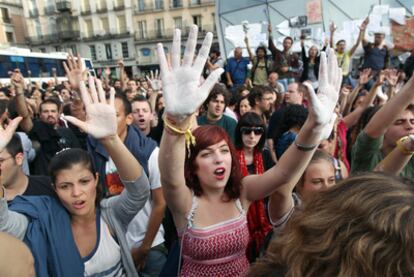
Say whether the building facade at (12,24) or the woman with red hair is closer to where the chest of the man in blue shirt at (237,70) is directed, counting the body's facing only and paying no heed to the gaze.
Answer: the woman with red hair

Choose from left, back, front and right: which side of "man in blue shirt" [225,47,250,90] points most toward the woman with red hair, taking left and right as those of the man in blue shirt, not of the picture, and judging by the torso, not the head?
front

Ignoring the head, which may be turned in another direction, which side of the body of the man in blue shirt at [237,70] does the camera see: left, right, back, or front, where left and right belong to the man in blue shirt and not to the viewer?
front

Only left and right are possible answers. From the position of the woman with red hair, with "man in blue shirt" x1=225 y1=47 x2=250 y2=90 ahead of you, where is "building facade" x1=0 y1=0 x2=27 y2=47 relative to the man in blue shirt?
left

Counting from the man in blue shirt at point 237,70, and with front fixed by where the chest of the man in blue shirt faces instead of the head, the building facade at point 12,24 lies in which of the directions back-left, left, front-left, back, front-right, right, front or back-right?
back-right
